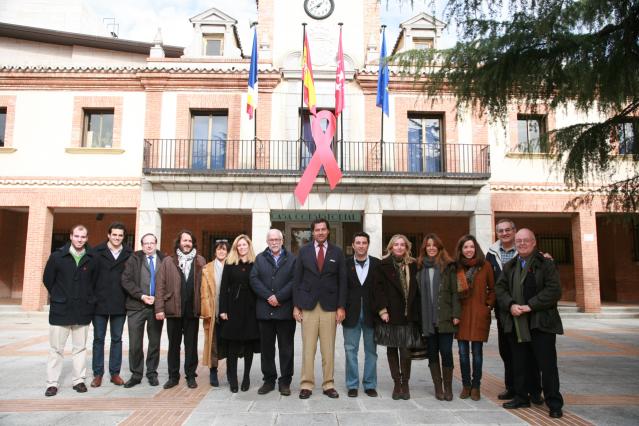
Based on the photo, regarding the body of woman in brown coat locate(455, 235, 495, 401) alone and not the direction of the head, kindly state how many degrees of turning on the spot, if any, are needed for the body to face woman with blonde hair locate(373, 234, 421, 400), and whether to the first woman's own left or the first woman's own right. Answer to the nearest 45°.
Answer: approximately 90° to the first woman's own right

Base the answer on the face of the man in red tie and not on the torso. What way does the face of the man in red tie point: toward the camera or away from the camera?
toward the camera

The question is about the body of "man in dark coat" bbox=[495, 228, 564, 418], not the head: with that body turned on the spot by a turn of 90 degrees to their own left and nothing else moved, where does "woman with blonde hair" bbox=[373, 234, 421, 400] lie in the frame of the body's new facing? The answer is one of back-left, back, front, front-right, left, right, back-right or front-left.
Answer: back-right

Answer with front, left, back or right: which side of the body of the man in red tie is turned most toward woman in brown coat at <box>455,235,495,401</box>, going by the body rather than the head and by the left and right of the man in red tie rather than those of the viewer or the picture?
left

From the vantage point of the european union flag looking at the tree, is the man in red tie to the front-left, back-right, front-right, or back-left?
front-right

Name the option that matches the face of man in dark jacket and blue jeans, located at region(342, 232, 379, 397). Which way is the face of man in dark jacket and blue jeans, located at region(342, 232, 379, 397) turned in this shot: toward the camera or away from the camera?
toward the camera

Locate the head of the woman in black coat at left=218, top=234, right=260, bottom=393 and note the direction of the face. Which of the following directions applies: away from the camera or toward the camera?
toward the camera

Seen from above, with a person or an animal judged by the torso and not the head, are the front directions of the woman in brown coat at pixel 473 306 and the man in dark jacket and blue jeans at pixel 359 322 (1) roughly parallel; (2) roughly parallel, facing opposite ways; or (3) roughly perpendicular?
roughly parallel

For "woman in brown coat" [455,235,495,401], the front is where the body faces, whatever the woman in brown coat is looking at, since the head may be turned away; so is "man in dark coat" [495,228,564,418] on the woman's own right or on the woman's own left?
on the woman's own left

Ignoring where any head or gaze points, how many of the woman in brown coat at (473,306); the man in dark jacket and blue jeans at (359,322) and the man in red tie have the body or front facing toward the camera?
3

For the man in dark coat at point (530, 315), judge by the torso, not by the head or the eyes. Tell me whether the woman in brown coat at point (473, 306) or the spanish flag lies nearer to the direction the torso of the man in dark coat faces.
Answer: the woman in brown coat

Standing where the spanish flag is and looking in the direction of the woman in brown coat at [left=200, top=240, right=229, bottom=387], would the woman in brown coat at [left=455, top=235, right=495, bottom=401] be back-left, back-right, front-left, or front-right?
front-left

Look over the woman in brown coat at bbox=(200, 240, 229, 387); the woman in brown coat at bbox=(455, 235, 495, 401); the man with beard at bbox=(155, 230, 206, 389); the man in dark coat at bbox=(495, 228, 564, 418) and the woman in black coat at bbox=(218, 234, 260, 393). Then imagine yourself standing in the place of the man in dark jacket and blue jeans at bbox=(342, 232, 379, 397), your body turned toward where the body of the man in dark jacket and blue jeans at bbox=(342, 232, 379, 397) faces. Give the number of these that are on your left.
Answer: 2

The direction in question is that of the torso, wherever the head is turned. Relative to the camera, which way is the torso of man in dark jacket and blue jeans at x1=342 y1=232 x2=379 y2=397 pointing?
toward the camera

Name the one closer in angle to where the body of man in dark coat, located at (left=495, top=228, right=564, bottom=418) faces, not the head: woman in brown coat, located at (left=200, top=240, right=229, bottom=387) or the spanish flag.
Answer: the woman in brown coat

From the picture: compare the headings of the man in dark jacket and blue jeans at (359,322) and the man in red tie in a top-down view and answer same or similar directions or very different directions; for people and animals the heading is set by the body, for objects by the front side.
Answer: same or similar directions

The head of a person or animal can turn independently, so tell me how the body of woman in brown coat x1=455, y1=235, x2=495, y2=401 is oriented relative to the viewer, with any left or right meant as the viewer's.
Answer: facing the viewer

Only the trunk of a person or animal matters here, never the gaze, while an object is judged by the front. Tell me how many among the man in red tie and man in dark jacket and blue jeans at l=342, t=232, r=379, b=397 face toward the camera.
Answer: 2

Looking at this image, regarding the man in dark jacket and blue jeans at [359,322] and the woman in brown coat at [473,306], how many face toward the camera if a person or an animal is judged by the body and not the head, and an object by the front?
2
